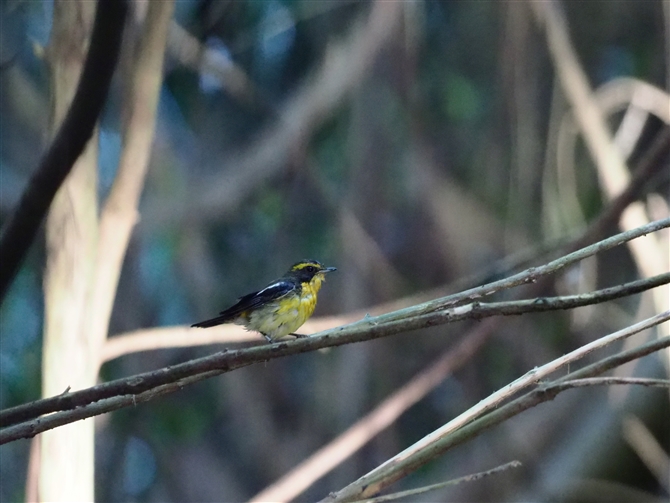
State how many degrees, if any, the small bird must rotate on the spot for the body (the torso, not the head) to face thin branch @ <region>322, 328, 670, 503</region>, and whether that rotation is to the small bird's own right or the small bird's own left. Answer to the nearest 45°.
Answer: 0° — it already faces it

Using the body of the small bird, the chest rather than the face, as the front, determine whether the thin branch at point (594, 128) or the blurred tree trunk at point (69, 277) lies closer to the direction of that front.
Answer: the thin branch

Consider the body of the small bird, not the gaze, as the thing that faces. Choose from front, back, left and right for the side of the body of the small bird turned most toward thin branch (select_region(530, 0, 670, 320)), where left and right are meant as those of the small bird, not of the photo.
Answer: left

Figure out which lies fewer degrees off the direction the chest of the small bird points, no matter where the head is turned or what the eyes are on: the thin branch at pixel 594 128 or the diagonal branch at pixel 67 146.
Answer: the thin branch

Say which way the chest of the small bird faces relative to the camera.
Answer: to the viewer's right
